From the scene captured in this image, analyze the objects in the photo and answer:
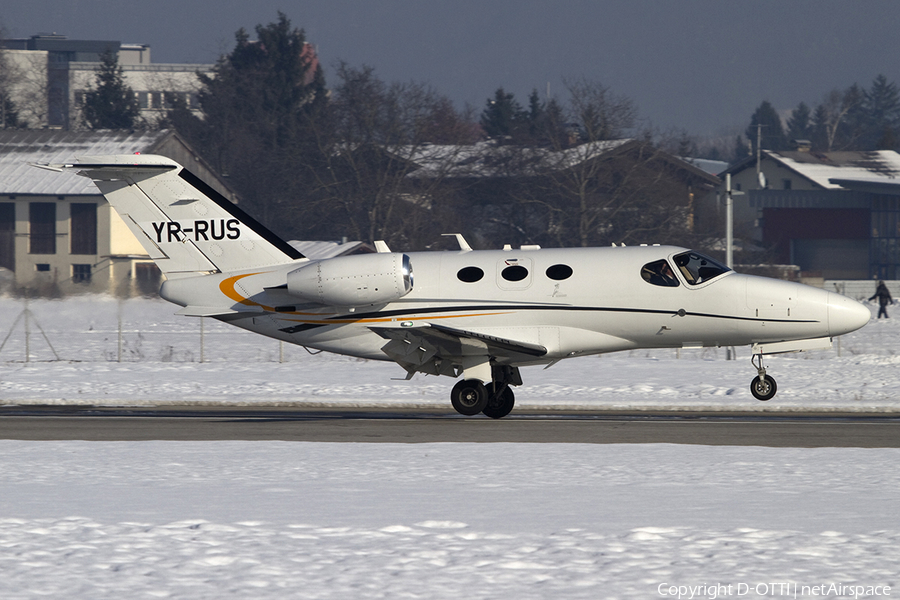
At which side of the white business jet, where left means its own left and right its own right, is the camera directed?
right
